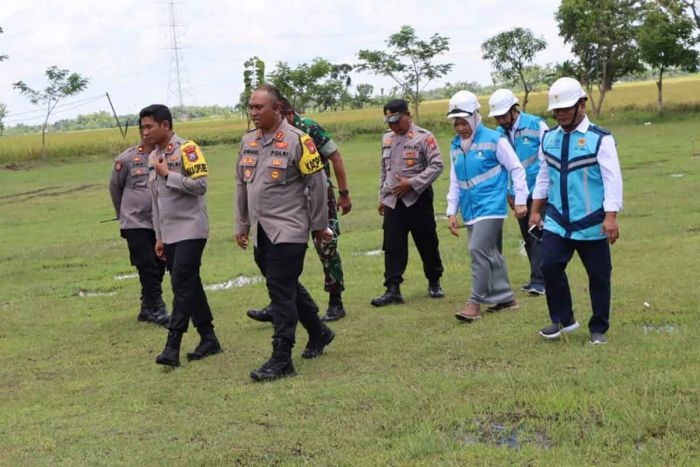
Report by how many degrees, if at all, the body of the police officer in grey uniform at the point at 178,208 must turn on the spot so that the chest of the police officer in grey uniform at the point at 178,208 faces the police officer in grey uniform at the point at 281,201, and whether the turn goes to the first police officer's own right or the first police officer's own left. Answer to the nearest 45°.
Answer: approximately 90° to the first police officer's own left

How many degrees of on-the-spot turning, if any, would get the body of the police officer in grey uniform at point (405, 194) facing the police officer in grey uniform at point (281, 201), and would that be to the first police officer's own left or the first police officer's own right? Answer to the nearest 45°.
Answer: approximately 45° to the first police officer's own left

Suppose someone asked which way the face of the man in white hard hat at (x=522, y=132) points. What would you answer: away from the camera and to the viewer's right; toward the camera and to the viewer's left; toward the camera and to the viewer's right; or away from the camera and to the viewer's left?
toward the camera and to the viewer's left

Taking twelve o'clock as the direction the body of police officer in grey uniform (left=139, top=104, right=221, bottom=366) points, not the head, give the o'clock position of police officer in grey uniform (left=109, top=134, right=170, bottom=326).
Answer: police officer in grey uniform (left=109, top=134, right=170, bottom=326) is roughly at 4 o'clock from police officer in grey uniform (left=139, top=104, right=221, bottom=366).

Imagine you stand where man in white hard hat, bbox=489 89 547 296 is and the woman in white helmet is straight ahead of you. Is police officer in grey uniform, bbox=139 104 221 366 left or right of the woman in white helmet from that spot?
right

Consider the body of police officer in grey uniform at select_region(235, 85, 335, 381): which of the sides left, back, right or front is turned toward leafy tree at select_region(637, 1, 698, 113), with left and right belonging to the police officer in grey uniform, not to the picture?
back

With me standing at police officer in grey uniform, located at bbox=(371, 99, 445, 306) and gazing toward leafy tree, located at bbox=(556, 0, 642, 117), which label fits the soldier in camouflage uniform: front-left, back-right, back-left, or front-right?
back-left

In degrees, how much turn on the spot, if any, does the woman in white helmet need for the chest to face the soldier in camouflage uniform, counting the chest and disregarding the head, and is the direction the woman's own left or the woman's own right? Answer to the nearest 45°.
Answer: approximately 45° to the woman's own right

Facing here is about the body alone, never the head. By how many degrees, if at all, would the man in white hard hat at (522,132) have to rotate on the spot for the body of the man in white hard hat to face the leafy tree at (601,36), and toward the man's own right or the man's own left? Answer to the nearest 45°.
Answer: approximately 135° to the man's own right

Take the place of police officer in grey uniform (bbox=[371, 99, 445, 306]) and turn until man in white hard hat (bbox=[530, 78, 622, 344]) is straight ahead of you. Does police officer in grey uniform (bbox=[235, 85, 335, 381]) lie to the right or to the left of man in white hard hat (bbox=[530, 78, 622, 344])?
right

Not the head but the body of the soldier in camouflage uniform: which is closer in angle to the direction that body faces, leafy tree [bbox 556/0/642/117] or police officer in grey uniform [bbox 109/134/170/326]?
the police officer in grey uniform

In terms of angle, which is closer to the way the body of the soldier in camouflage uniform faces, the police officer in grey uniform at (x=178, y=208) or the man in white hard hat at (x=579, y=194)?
the police officer in grey uniform

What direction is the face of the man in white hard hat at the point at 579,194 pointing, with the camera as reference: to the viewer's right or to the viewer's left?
to the viewer's left
